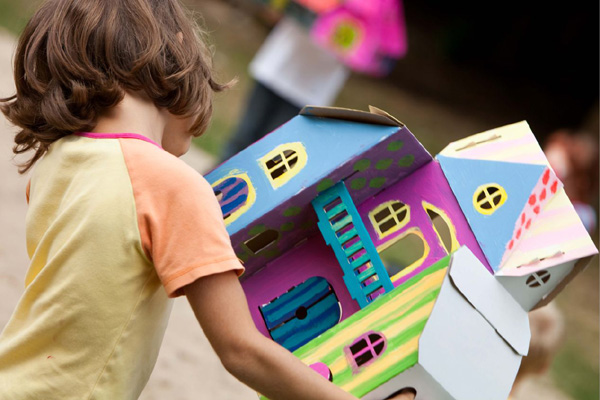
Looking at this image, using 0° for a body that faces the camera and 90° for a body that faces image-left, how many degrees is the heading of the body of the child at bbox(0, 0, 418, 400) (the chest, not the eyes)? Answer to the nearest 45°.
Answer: approximately 225°

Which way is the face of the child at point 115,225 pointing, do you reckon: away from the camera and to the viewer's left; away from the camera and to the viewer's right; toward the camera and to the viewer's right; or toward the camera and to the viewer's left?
away from the camera and to the viewer's right
